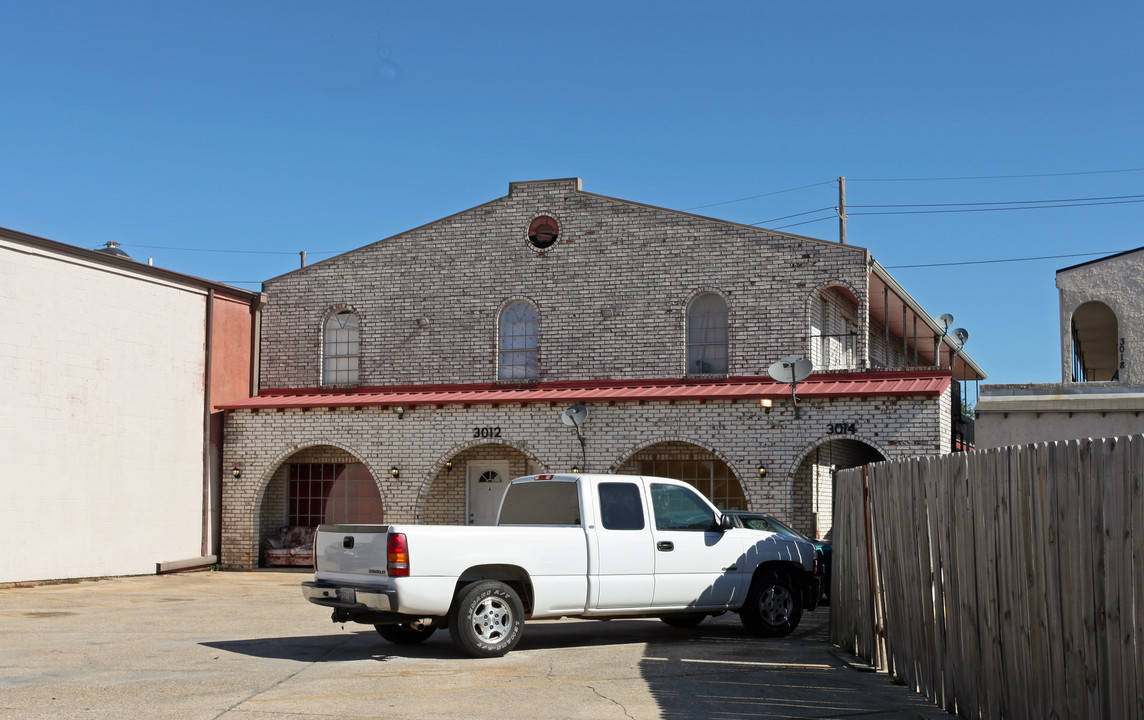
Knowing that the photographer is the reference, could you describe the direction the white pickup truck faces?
facing away from the viewer and to the right of the viewer

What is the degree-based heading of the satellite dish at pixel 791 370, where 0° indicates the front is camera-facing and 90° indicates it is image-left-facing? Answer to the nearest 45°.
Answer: approximately 0°

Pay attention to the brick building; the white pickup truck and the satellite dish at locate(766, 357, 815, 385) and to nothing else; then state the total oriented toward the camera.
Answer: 2

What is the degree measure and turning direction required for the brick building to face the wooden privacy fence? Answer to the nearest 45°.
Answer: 0° — it already faces it
